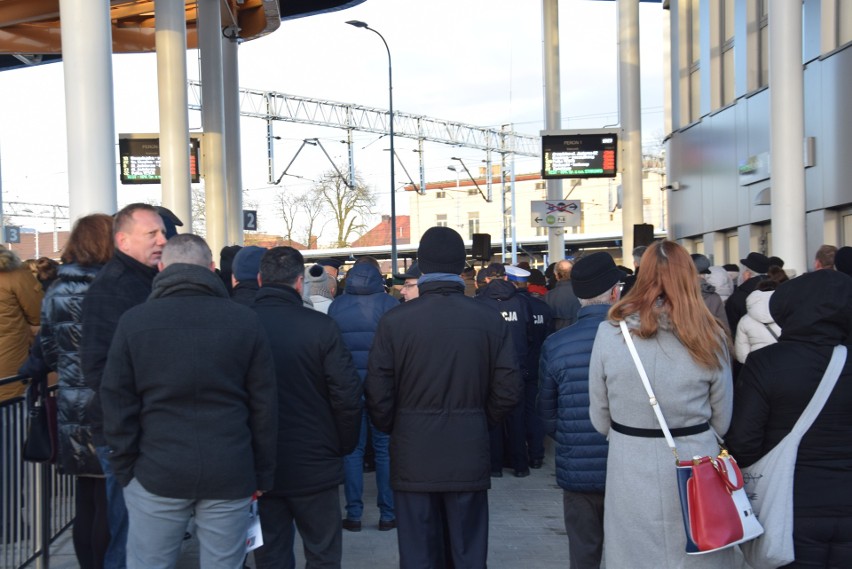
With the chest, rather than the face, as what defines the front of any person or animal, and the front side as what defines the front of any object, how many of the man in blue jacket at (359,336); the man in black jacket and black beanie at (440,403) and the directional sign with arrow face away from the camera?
2

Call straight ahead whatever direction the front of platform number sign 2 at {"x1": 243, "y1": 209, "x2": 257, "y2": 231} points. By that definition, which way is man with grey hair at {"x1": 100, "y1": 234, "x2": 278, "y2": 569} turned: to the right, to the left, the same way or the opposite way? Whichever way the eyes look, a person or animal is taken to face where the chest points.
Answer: the opposite way

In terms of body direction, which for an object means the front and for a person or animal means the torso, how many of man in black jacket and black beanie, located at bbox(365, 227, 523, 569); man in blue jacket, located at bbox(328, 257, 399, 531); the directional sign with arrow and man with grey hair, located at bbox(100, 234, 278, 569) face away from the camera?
3

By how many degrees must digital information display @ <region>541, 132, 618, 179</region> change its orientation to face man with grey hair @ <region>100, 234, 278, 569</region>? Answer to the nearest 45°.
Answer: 0° — it already faces them

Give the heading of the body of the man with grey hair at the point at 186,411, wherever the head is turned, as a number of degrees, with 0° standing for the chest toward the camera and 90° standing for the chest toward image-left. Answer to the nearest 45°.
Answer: approximately 180°

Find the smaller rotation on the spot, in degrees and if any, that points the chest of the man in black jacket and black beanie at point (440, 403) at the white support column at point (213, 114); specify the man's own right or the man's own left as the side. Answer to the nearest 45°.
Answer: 0° — they already face it

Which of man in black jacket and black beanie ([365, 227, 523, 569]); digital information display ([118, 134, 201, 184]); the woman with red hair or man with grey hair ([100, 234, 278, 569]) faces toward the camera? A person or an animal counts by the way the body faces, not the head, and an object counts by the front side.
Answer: the digital information display

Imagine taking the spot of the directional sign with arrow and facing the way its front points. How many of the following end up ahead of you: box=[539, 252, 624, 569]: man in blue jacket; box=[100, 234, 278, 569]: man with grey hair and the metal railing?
3

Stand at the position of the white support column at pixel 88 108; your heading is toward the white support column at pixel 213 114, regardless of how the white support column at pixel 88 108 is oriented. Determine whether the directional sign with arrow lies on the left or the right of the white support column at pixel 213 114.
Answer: right

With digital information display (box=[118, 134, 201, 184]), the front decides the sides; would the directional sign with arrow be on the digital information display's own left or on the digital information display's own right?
on the digital information display's own left

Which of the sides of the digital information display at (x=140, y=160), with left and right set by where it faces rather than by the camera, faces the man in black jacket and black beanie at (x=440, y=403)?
front

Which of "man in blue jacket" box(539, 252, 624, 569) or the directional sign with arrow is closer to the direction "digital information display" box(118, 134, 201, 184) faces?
the man in blue jacket

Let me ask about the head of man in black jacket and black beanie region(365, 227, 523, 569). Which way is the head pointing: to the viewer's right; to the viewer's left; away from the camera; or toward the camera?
away from the camera

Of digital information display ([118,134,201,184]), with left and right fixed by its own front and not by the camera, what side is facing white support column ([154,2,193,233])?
front

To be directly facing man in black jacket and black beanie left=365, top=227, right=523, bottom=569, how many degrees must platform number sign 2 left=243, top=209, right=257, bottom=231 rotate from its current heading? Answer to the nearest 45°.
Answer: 0° — it already faces them

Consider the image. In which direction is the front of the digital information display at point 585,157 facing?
toward the camera

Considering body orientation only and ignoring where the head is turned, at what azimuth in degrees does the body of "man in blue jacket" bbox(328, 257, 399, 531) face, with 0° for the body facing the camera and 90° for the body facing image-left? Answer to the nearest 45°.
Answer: approximately 180°

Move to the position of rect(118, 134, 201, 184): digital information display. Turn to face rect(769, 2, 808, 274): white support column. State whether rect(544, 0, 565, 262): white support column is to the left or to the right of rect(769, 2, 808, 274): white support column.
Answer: left

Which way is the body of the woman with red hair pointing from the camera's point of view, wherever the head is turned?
away from the camera

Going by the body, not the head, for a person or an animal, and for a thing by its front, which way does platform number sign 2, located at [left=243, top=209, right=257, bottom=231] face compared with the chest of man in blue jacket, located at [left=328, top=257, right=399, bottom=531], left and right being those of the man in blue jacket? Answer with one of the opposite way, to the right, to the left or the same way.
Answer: the opposite way

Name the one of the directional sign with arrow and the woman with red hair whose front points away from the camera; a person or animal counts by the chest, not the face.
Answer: the woman with red hair
